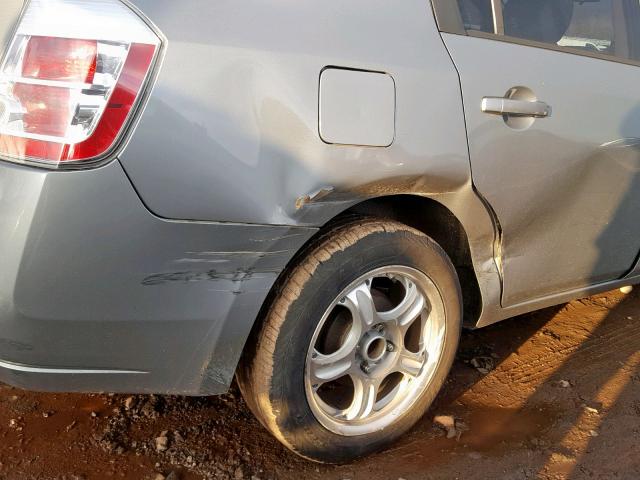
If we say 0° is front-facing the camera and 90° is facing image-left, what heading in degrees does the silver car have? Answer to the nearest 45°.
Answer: approximately 225°
